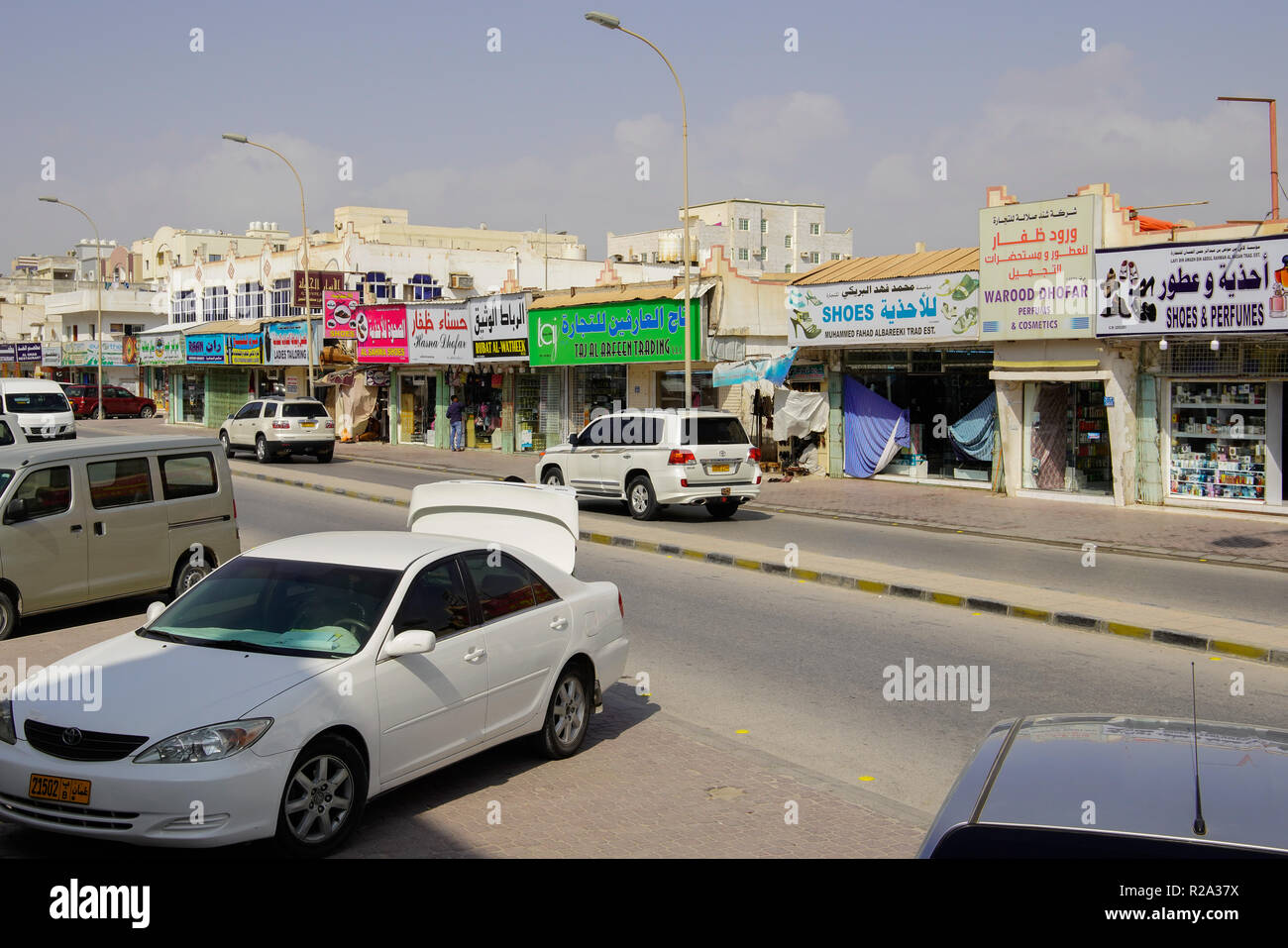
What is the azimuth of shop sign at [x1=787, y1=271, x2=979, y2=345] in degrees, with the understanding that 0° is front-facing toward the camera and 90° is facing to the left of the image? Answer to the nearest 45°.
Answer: approximately 45°

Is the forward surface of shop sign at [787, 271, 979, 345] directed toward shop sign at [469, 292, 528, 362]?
no

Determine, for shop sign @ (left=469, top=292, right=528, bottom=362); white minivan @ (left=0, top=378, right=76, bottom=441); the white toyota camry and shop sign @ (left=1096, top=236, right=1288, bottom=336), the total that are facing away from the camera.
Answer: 0

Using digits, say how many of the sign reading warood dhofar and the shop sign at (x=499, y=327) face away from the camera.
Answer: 0

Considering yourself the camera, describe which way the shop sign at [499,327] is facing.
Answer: facing the viewer and to the left of the viewer

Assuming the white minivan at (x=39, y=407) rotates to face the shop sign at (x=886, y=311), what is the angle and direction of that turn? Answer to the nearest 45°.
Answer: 0° — it already faces it

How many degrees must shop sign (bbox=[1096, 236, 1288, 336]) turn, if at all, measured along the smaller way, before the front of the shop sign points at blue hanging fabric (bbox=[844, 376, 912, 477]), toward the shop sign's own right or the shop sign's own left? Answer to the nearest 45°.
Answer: approximately 90° to the shop sign's own right

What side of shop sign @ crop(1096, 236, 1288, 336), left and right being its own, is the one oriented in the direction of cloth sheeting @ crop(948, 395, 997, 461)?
right

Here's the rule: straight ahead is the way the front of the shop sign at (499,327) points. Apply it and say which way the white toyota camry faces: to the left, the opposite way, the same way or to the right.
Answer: the same way

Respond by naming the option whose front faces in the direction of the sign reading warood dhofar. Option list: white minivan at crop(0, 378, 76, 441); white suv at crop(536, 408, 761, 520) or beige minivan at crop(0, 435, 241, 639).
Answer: white minivan at crop(0, 378, 76, 441)

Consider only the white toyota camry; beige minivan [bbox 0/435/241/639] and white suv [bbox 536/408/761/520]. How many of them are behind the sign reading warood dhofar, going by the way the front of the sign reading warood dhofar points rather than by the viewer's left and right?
0

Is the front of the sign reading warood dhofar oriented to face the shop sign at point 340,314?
no

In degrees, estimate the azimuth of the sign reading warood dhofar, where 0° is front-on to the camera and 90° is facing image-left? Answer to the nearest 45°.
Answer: approximately 45°

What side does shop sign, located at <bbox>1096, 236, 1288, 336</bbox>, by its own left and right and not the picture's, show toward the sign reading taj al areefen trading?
right
